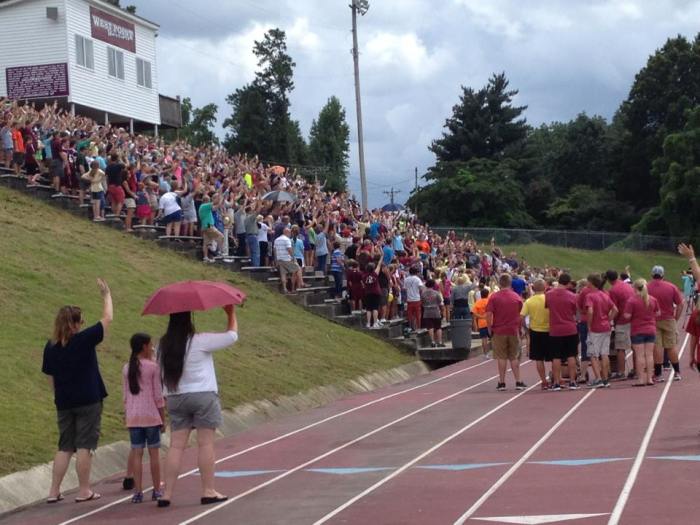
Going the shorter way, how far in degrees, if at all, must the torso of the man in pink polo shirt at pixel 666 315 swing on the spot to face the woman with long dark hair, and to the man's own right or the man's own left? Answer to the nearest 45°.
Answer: approximately 180°

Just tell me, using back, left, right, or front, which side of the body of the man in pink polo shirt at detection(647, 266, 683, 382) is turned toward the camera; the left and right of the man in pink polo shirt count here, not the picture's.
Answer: back

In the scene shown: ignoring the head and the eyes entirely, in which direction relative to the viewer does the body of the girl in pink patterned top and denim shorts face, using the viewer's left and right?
facing away from the viewer and to the right of the viewer

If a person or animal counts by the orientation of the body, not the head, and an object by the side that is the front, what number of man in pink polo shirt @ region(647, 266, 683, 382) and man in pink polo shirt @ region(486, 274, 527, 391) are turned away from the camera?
2

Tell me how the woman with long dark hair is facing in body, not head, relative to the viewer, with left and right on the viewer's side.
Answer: facing away from the viewer and to the right of the viewer

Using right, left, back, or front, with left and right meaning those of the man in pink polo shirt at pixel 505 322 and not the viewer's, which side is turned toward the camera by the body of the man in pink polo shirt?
back
